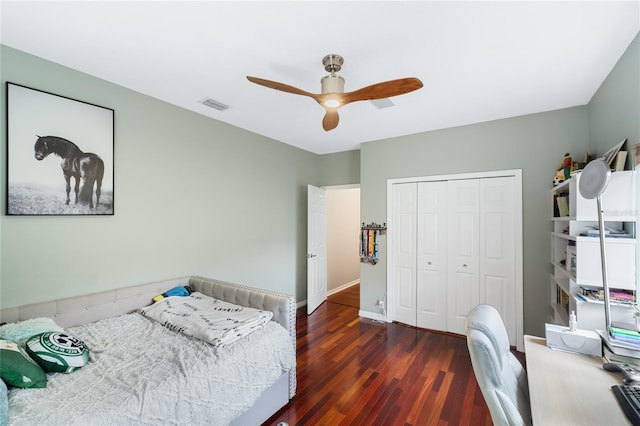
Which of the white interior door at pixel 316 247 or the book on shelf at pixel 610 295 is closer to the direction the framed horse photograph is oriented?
the book on shelf

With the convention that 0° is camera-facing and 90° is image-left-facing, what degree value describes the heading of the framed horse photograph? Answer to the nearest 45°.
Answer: approximately 315°

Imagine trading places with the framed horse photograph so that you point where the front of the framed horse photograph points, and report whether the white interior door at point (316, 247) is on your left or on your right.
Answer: on your left

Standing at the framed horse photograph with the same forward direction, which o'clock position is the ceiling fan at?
The ceiling fan is roughly at 12 o'clock from the framed horse photograph.

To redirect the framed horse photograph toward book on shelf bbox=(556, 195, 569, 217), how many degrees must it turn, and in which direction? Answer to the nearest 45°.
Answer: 0° — it already faces it

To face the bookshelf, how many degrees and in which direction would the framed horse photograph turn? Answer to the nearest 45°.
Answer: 0° — it already faces it

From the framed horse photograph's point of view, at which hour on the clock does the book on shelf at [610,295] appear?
The book on shelf is roughly at 12 o'clock from the framed horse photograph.

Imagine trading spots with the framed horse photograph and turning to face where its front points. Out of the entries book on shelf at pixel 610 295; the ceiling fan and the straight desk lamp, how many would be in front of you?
3
